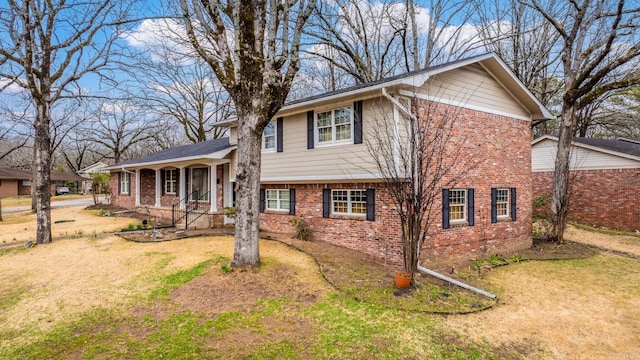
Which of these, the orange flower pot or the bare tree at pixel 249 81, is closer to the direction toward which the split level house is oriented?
the bare tree

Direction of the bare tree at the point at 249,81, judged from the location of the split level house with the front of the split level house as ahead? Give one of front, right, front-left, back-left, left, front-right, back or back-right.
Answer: front

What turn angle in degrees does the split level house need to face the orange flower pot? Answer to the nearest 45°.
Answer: approximately 45° to its left

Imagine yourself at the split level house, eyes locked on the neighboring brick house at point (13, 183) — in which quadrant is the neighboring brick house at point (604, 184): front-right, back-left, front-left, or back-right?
back-right

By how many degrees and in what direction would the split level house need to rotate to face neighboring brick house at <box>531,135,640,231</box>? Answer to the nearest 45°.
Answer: approximately 180°

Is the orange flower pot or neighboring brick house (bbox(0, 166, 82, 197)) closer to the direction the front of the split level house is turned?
the orange flower pot

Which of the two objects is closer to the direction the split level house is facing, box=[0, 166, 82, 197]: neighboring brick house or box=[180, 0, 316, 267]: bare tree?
the bare tree

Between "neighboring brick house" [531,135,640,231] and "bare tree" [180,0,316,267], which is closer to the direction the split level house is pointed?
the bare tree

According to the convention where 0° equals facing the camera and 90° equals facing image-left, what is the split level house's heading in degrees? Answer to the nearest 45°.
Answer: approximately 45°

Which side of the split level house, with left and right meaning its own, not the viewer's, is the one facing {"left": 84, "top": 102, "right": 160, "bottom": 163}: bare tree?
right
